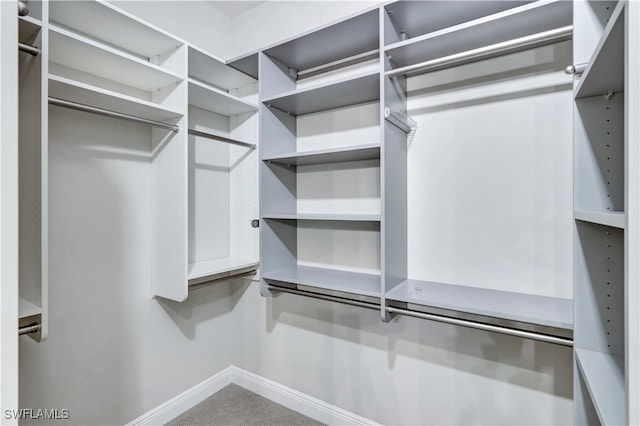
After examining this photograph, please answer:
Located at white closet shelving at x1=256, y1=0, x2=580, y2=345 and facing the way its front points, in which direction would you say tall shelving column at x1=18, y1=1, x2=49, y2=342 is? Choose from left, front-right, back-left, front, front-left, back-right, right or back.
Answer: front

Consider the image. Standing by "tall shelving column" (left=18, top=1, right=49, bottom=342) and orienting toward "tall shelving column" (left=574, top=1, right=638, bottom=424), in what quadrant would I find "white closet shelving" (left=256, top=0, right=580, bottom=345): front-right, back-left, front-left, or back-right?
front-left

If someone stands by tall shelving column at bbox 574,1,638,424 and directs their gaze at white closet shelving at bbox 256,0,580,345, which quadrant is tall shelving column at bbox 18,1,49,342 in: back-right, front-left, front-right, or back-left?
front-left

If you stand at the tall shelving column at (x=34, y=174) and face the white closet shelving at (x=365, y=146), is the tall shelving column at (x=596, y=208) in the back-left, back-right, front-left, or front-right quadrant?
front-right

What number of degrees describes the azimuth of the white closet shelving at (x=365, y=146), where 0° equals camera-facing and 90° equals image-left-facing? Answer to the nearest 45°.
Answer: approximately 45°

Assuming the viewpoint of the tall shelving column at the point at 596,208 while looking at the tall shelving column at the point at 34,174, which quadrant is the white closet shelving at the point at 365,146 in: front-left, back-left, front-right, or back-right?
front-right

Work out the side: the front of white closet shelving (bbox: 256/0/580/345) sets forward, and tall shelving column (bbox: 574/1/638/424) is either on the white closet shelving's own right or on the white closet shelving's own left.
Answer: on the white closet shelving's own left
